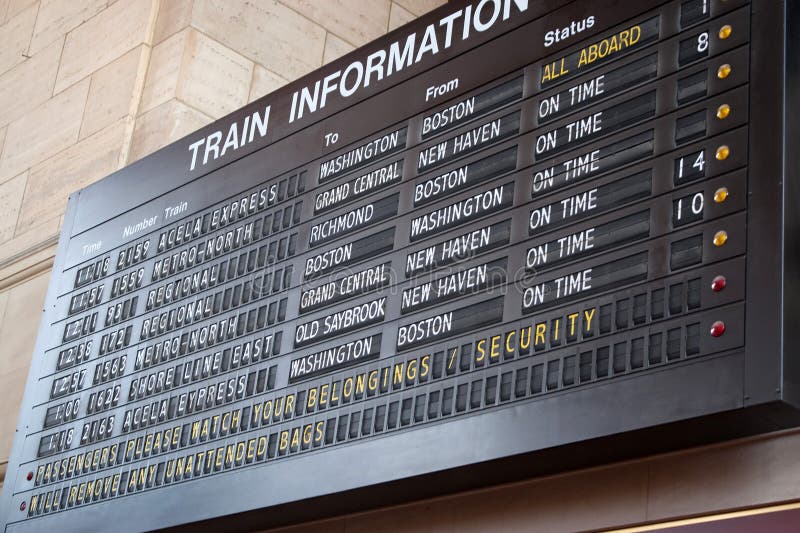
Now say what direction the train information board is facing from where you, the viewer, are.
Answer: facing the viewer and to the left of the viewer
